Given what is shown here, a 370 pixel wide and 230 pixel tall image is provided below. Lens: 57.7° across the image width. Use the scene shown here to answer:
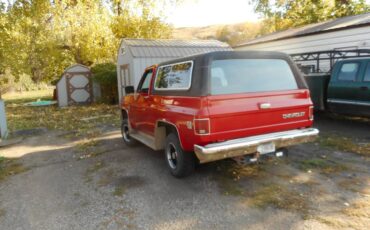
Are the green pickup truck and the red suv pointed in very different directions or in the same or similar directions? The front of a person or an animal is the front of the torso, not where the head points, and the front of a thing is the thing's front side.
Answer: very different directions

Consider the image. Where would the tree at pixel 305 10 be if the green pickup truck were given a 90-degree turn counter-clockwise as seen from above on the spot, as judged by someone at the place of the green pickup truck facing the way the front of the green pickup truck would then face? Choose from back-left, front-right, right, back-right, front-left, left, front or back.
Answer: front-left

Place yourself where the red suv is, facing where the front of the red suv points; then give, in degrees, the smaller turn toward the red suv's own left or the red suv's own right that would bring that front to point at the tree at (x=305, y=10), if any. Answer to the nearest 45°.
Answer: approximately 45° to the red suv's own right

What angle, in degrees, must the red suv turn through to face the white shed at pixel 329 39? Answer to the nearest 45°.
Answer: approximately 90° to its right

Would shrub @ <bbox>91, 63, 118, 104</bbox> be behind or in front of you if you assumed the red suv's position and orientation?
in front

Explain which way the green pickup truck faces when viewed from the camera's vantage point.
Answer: facing the viewer and to the right of the viewer

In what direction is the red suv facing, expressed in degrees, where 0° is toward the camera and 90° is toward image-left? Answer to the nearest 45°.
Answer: approximately 135°

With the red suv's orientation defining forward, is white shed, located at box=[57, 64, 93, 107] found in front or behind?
in front

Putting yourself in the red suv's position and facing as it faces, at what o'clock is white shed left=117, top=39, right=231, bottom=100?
The white shed is roughly at 1 o'clock from the red suv.

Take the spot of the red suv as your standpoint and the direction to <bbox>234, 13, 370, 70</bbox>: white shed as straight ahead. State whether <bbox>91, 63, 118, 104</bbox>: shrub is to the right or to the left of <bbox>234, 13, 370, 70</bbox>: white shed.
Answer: left

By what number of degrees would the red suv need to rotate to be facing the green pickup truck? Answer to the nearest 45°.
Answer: approximately 90° to its right
